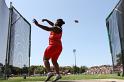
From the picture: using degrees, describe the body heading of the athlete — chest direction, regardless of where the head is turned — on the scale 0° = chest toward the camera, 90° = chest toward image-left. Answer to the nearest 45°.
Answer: approximately 90°
